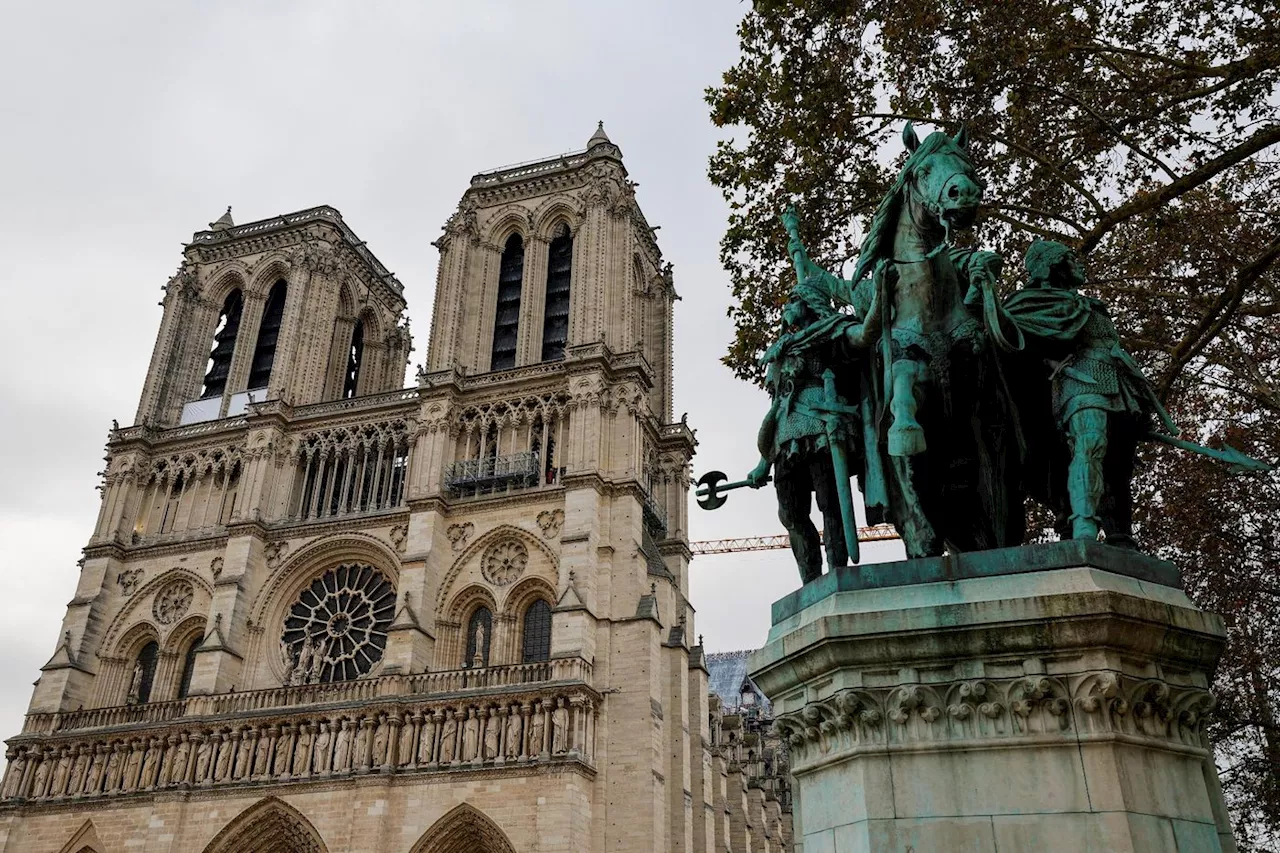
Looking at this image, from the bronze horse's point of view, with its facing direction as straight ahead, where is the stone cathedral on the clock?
The stone cathedral is roughly at 5 o'clock from the bronze horse.

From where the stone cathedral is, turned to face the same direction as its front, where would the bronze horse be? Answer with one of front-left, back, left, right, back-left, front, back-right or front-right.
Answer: front-left

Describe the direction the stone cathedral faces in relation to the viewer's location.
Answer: facing the viewer and to the left of the viewer

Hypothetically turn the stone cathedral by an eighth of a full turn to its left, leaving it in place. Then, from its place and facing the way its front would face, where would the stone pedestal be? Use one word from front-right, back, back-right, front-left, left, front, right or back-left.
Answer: front

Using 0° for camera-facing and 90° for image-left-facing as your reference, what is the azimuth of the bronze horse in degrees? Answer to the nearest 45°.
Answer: approximately 0°

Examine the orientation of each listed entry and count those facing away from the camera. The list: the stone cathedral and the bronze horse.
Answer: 0
